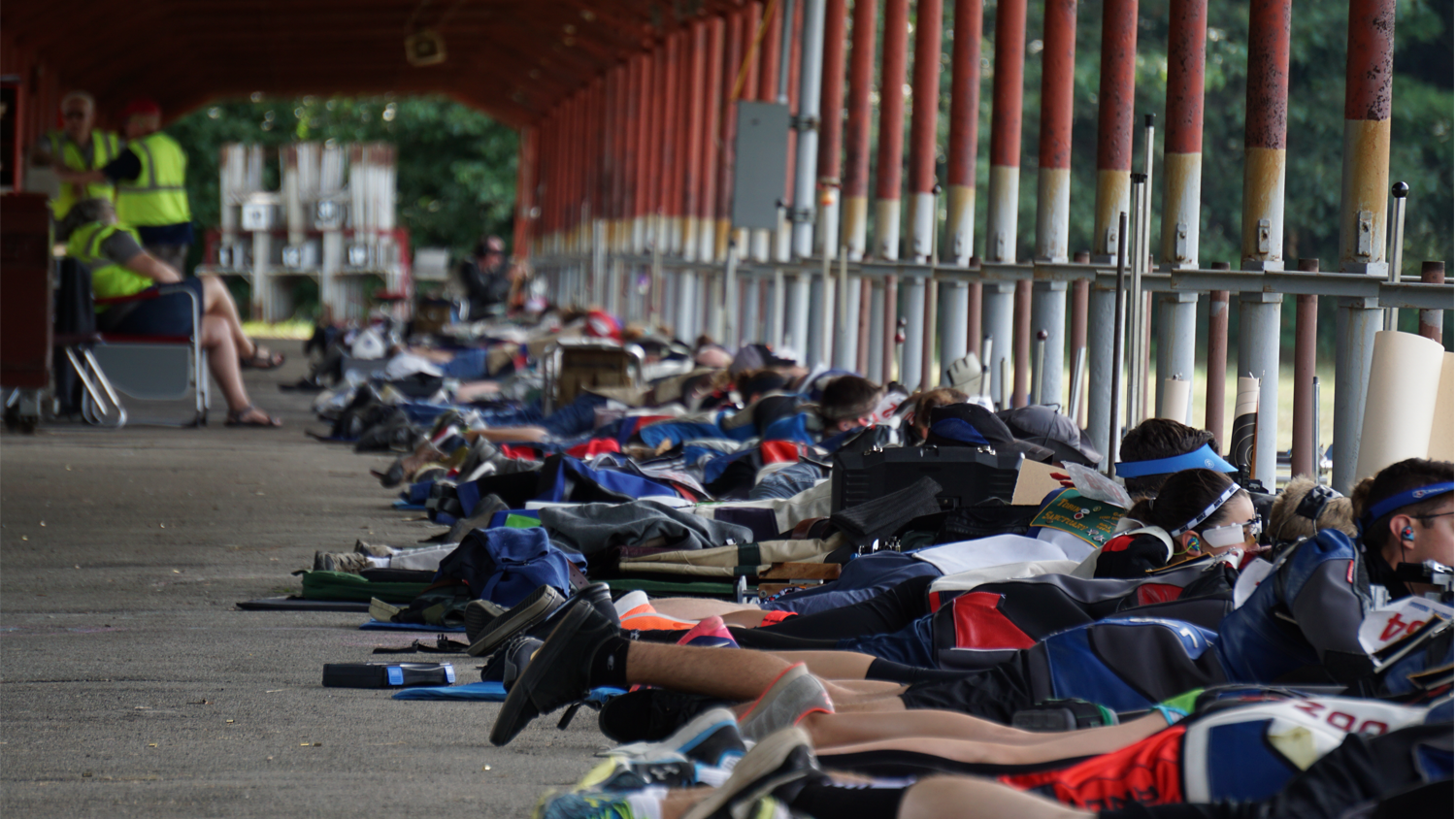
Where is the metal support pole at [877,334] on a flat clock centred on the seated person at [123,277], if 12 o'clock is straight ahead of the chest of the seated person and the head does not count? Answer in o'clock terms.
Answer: The metal support pole is roughly at 12 o'clock from the seated person.

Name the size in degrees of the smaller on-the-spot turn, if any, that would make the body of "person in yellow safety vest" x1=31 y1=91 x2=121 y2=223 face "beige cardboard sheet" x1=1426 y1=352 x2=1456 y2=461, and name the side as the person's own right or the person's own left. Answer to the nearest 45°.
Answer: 0° — they already face it

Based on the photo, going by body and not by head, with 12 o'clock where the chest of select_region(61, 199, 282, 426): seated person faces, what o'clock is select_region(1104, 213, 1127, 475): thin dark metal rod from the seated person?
The thin dark metal rod is roughly at 2 o'clock from the seated person.

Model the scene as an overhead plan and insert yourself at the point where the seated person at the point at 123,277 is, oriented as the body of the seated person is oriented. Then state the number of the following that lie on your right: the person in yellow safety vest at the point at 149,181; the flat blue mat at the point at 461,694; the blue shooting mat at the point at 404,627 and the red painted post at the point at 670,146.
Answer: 2

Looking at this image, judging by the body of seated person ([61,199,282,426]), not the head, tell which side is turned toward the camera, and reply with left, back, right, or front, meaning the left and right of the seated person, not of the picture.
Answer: right

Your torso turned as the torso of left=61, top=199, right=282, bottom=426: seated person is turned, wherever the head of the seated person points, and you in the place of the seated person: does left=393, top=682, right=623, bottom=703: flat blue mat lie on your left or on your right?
on your right

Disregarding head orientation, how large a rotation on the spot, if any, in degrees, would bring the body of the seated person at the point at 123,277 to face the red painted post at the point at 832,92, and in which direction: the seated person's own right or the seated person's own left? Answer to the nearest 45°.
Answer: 0° — they already face it

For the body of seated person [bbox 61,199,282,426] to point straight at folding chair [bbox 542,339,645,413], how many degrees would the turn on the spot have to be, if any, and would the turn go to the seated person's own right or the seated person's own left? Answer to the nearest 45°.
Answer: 0° — they already face it

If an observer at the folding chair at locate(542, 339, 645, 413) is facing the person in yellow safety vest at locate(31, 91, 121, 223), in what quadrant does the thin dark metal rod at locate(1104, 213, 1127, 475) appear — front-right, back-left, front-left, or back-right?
back-left
